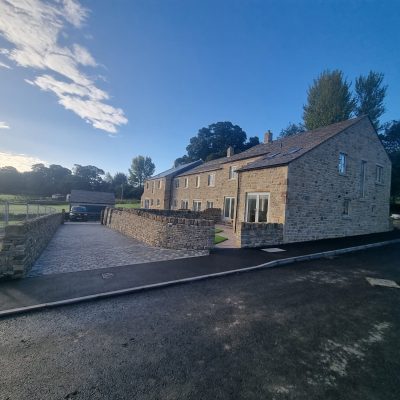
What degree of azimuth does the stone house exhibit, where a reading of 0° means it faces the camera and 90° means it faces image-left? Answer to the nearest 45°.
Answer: approximately 45°

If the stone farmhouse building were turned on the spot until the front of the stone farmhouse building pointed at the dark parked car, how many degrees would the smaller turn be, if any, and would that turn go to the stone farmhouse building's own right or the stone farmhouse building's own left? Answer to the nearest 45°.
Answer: approximately 45° to the stone farmhouse building's own right

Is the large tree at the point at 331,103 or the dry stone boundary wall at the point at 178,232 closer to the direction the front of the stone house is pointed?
the dry stone boundary wall

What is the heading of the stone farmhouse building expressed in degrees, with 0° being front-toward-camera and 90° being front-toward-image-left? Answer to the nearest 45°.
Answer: approximately 45°

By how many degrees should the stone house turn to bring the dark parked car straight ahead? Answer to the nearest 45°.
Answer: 0° — it already faces it

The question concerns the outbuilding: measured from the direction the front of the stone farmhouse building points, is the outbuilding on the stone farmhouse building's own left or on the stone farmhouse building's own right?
on the stone farmhouse building's own right

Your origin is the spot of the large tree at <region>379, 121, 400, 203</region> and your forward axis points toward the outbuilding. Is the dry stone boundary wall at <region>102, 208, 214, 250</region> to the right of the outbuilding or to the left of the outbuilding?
left
